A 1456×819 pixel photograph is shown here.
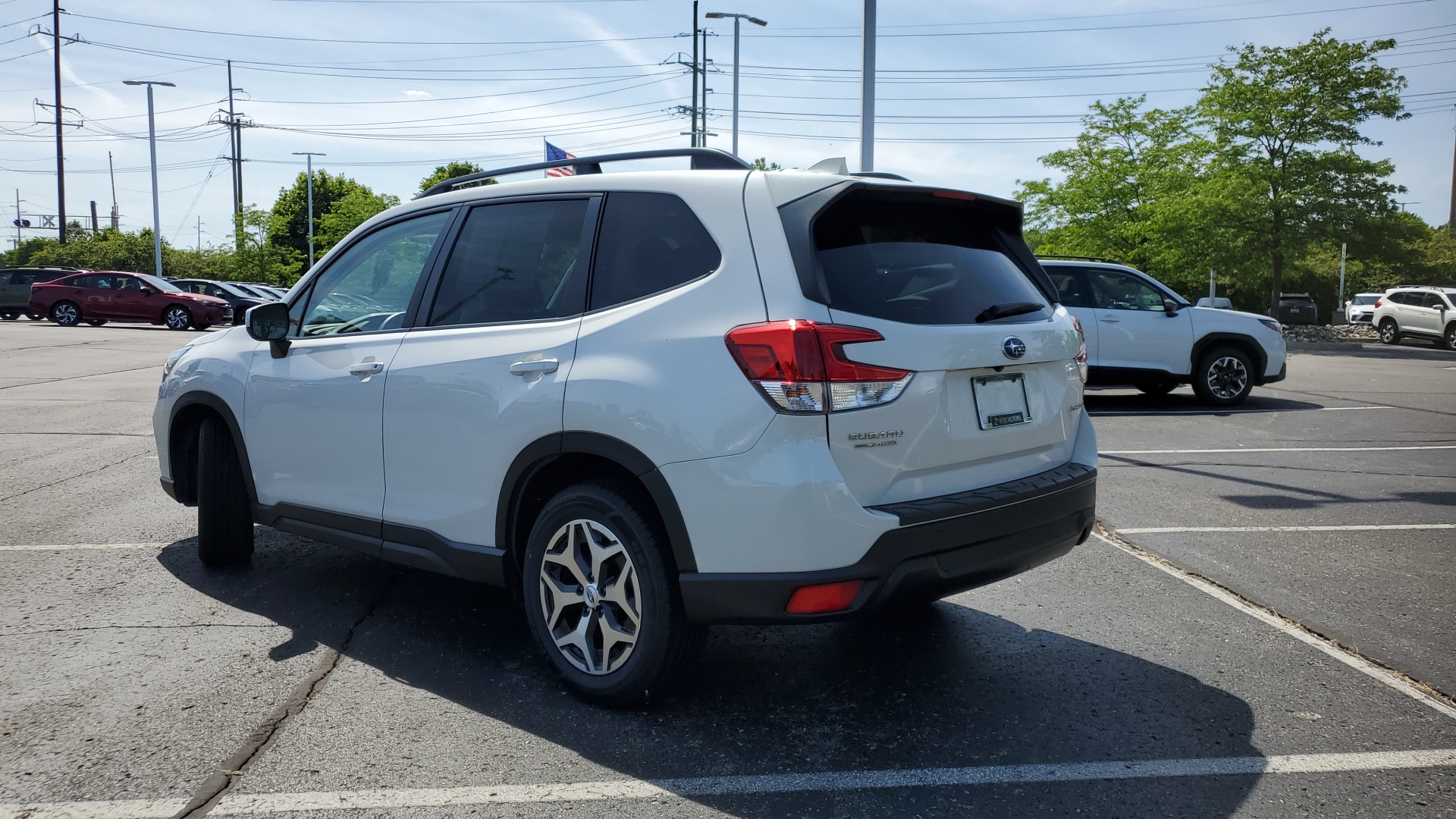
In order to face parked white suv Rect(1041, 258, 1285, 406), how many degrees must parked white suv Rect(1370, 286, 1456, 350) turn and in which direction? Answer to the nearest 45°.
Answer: approximately 45° to its right

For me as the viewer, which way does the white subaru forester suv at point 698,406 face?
facing away from the viewer and to the left of the viewer

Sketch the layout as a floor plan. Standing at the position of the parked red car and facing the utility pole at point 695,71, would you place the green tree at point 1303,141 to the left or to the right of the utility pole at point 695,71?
right

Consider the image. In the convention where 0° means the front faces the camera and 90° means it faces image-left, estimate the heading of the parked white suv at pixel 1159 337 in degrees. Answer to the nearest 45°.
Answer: approximately 270°

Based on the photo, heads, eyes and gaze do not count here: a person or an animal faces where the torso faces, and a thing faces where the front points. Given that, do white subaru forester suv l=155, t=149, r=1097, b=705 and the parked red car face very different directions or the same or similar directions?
very different directions

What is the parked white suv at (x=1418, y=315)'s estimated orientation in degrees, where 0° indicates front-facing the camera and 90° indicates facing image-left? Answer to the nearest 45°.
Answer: approximately 315°

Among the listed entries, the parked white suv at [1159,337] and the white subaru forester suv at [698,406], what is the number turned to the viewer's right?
1

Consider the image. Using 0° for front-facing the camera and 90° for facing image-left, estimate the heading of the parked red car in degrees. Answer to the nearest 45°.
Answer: approximately 315°

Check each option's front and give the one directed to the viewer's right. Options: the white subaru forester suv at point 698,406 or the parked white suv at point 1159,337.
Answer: the parked white suv

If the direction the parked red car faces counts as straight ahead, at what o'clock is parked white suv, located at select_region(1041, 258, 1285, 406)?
The parked white suv is roughly at 1 o'clock from the parked red car.

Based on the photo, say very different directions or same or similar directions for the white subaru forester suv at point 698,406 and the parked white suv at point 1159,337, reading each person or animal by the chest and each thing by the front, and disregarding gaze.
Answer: very different directions
